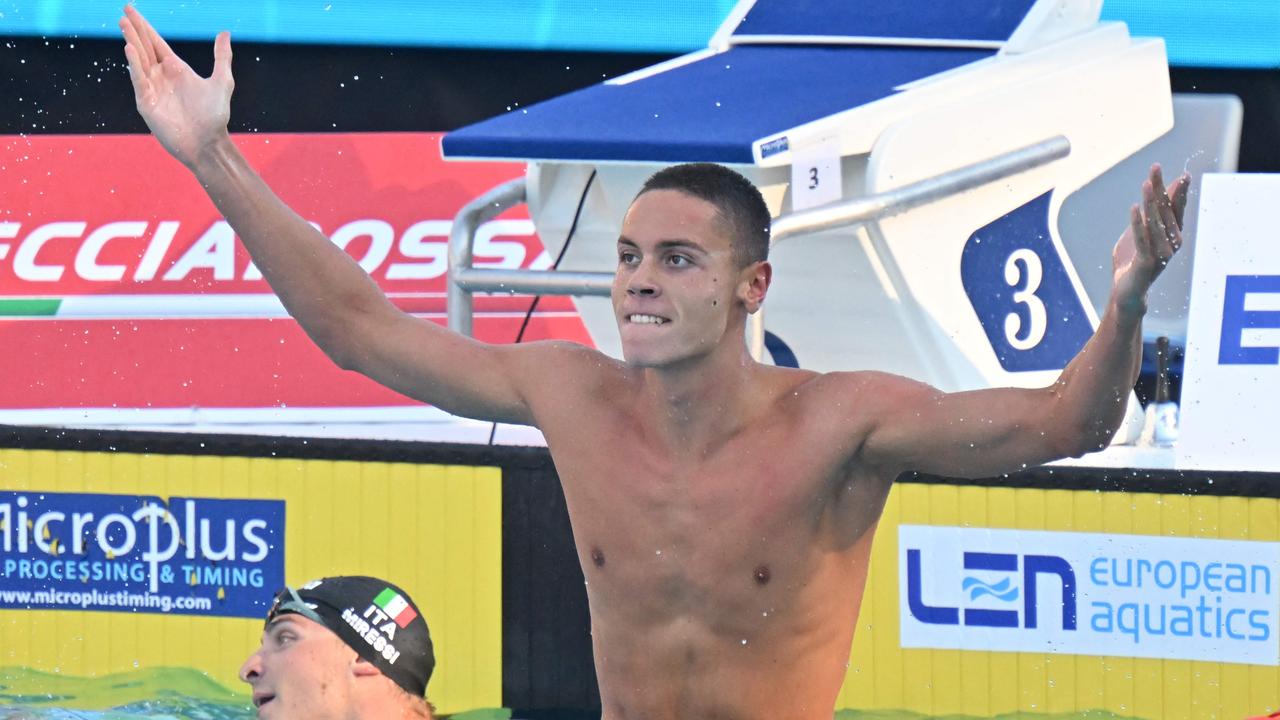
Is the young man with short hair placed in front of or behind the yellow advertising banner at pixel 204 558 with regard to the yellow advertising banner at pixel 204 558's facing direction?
in front

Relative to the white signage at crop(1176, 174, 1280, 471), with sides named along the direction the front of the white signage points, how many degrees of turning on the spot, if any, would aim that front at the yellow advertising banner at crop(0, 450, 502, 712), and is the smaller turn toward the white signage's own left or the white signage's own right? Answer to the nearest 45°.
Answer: approximately 90° to the white signage's own right

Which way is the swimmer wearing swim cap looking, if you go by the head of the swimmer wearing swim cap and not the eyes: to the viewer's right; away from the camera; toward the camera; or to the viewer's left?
to the viewer's left

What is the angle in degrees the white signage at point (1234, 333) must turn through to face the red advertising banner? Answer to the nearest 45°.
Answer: approximately 90° to its right

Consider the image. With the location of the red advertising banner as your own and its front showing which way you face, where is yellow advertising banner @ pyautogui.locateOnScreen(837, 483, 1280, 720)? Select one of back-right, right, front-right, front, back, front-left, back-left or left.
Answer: front-left

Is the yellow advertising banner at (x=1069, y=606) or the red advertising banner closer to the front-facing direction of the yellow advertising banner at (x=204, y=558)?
the yellow advertising banner

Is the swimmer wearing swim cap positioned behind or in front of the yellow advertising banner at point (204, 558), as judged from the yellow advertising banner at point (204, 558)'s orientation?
in front
